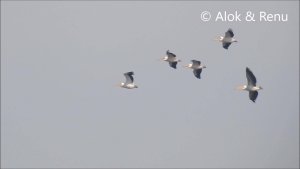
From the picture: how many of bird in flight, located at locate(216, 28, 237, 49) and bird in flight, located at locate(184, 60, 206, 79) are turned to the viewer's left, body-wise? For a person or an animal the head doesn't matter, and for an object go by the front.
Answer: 2

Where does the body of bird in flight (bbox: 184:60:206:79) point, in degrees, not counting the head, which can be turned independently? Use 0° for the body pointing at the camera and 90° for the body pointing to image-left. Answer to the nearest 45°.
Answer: approximately 90°

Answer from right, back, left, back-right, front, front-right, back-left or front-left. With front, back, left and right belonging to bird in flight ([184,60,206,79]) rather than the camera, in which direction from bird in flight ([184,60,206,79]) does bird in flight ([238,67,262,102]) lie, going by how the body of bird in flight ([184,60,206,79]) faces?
back-left

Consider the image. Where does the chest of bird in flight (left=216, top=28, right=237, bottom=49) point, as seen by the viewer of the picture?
to the viewer's left

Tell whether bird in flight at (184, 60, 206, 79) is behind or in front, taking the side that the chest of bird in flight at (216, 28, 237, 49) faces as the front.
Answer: in front

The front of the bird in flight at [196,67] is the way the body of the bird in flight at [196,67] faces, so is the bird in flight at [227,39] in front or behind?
behind
